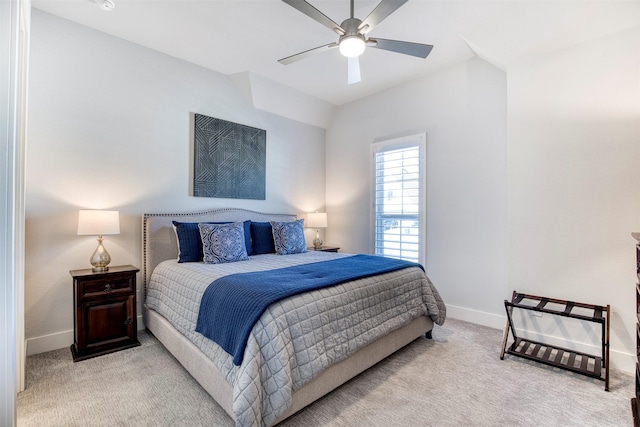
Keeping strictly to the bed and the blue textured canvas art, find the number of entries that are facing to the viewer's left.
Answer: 0

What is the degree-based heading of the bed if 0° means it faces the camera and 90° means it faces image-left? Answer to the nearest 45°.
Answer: approximately 315°

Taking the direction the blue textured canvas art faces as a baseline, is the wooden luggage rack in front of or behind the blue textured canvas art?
in front

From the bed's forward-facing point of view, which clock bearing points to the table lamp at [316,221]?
The table lamp is roughly at 8 o'clock from the bed.

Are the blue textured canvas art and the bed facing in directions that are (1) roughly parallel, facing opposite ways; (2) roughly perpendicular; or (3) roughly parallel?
roughly parallel

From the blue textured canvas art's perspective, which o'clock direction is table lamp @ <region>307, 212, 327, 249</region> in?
The table lamp is roughly at 10 o'clock from the blue textured canvas art.

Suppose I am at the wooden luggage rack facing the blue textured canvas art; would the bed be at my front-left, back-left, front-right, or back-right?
front-left

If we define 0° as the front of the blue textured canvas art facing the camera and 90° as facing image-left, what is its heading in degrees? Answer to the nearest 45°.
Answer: approximately 315°

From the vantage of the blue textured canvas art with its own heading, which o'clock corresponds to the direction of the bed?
The bed is roughly at 1 o'clock from the blue textured canvas art.
